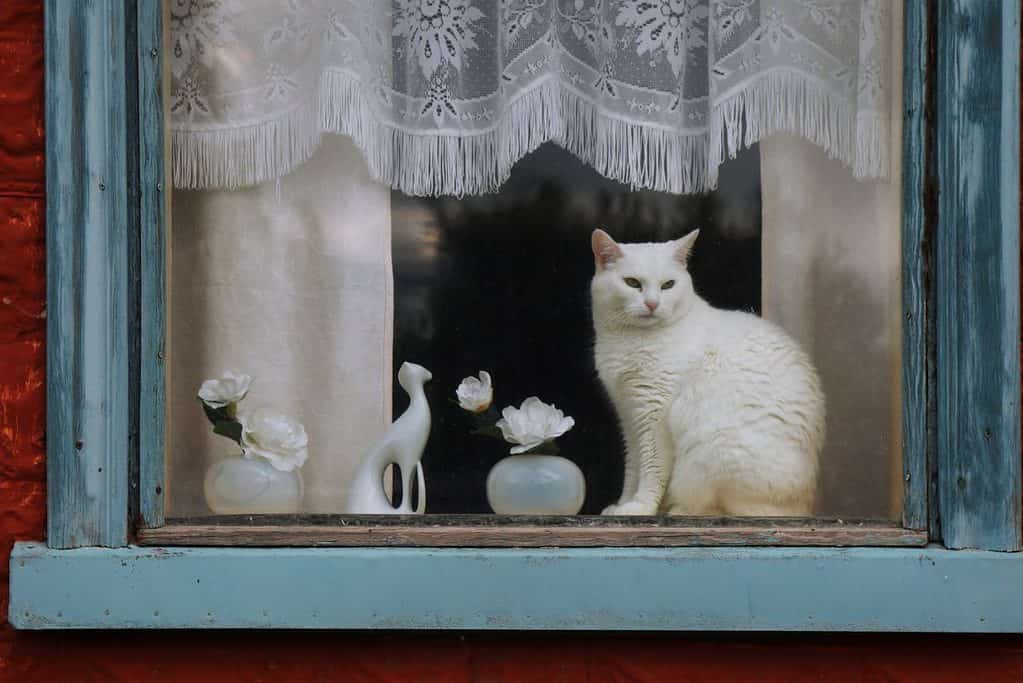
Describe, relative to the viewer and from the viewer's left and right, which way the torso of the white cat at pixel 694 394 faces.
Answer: facing to the left of the viewer

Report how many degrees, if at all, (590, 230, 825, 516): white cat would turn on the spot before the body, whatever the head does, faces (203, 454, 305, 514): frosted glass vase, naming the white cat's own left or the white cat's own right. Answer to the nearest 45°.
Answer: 0° — it already faces it
